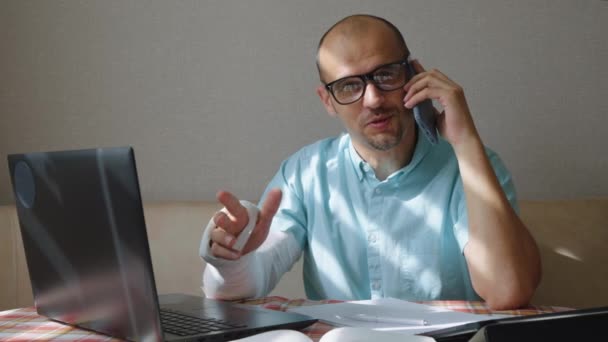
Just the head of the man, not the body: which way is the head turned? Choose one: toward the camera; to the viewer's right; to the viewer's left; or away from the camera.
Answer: toward the camera

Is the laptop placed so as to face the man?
yes

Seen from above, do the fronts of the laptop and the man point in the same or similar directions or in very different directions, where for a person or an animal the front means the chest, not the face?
very different directions

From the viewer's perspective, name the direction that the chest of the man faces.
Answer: toward the camera

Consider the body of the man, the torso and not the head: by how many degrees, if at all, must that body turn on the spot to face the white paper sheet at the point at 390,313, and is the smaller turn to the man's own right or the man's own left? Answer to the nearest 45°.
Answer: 0° — they already face it

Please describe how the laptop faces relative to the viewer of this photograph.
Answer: facing away from the viewer and to the right of the viewer

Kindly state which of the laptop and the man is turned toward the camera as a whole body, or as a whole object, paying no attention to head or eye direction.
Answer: the man
